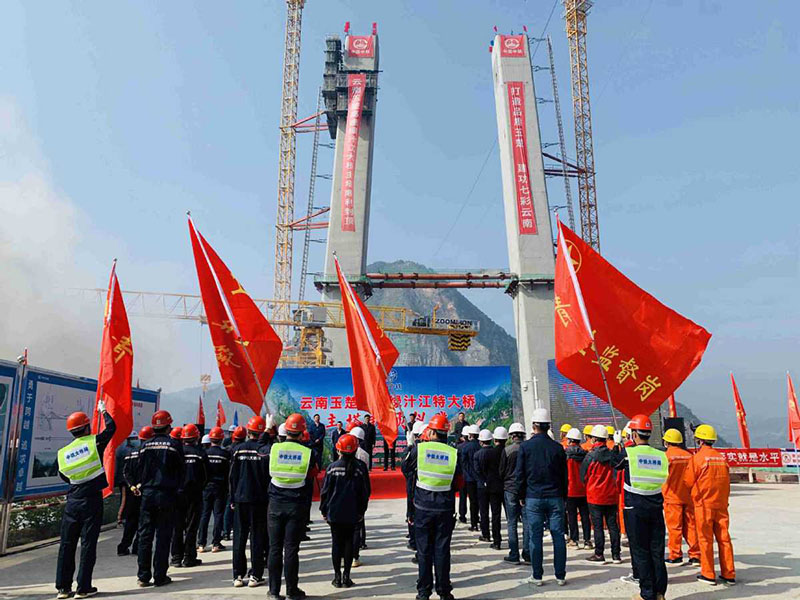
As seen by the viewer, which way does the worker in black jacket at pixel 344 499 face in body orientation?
away from the camera

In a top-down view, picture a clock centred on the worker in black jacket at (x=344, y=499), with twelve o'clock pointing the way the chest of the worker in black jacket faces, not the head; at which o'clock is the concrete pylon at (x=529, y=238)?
The concrete pylon is roughly at 1 o'clock from the worker in black jacket.

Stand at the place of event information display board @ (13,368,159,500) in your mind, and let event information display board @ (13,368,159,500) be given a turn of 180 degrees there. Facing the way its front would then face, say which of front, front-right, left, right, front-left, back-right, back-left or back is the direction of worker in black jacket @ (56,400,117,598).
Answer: back-left

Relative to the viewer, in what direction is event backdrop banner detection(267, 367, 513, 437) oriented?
toward the camera

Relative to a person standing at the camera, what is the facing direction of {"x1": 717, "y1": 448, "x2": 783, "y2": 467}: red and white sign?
facing the viewer

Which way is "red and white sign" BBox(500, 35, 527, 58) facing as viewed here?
toward the camera

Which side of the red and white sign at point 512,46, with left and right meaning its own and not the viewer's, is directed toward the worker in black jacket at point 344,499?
front

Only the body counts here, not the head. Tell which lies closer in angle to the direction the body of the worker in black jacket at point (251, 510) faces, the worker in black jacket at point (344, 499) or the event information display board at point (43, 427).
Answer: the event information display board

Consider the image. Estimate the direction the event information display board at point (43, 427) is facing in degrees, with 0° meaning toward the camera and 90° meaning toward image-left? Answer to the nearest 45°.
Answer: approximately 315°

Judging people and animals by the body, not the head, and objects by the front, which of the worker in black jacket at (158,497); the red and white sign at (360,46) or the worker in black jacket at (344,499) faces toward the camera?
the red and white sign

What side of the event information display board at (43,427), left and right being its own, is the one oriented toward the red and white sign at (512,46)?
left

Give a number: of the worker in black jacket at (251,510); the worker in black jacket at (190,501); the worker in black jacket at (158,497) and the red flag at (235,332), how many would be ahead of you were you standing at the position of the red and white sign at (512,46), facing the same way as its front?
4

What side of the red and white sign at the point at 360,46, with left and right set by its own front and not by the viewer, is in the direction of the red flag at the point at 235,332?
front

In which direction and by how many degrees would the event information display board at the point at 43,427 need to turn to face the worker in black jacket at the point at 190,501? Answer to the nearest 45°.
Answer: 0° — it already faces them

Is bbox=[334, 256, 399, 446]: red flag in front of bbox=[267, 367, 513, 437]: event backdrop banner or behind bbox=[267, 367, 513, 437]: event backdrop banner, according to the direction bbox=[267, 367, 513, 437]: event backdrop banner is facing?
in front

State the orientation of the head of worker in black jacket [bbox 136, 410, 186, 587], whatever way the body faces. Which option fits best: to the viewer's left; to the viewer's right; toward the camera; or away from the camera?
away from the camera

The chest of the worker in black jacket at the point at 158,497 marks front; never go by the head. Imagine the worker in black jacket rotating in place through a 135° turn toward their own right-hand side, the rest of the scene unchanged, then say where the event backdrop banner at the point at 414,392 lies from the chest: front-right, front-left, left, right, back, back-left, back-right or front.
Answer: left

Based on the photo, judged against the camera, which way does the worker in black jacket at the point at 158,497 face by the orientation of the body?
away from the camera

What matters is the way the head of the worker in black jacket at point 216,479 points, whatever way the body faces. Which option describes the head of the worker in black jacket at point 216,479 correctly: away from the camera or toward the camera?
away from the camera
